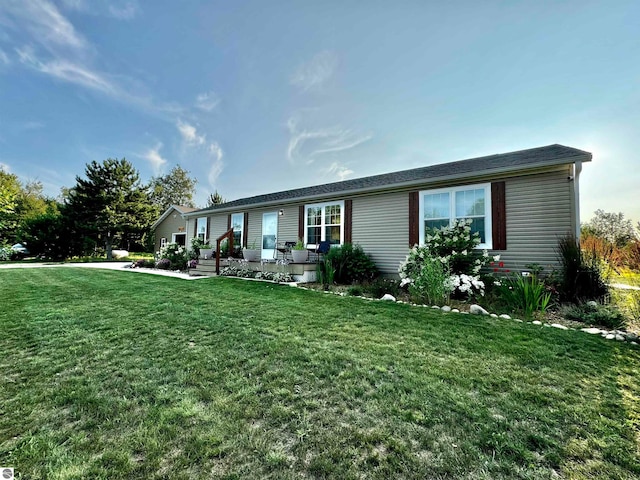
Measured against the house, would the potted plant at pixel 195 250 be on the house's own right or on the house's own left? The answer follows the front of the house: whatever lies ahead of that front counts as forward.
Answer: on the house's own right

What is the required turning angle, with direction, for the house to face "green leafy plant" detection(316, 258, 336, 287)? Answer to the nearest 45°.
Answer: approximately 45° to its right

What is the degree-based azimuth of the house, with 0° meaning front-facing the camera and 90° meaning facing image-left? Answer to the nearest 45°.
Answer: approximately 45°

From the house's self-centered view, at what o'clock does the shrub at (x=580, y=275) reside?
The shrub is roughly at 9 o'clock from the house.

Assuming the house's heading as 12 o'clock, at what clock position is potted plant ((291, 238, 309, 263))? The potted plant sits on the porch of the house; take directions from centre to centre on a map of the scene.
The potted plant is roughly at 2 o'clock from the house.

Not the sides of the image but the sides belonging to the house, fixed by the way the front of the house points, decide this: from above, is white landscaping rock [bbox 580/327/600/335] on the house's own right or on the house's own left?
on the house's own left

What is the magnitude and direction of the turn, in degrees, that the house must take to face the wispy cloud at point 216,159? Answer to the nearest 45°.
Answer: approximately 90° to its right

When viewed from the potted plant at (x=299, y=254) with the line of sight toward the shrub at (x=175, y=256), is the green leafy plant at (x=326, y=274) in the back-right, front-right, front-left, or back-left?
back-left
